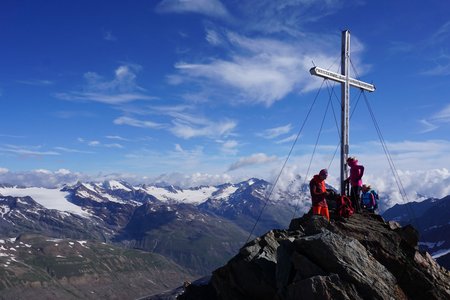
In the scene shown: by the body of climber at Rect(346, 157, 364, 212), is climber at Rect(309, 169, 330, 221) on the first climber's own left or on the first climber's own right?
on the first climber's own left

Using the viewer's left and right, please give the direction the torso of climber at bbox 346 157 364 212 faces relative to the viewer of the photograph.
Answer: facing to the left of the viewer
